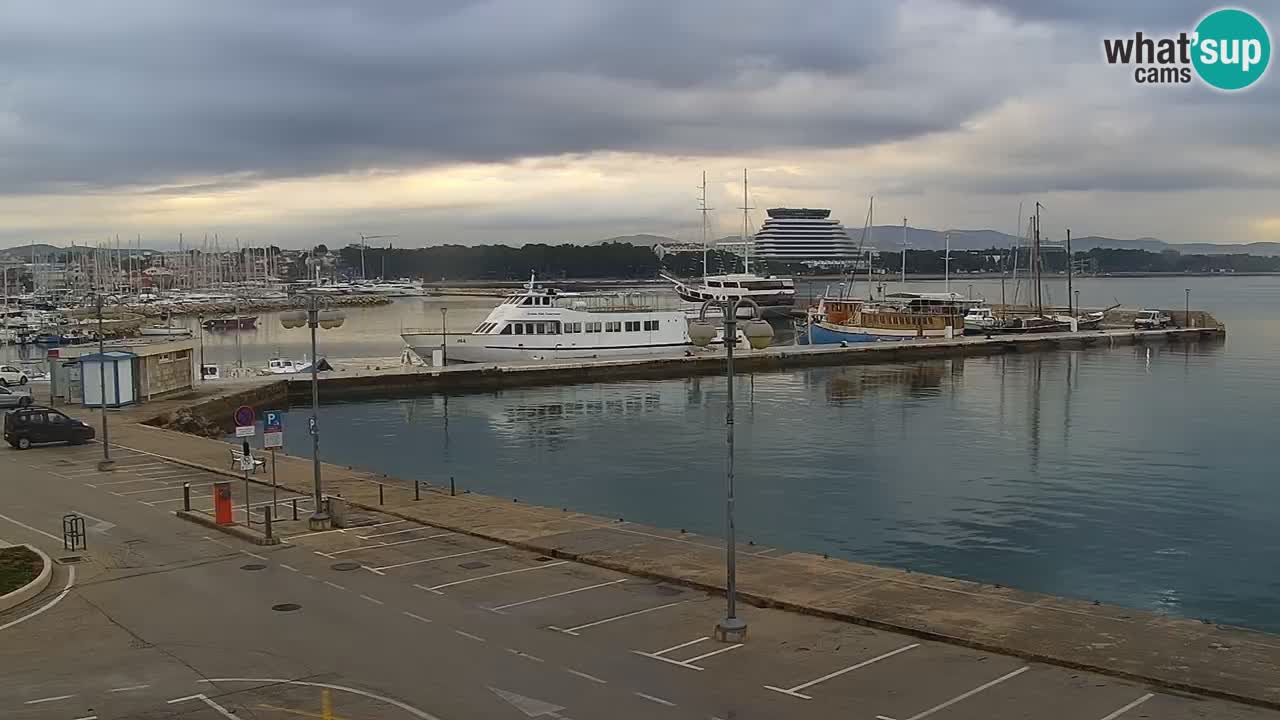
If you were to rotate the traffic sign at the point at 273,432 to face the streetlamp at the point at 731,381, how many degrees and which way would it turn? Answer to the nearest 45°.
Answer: approximately 45° to its left

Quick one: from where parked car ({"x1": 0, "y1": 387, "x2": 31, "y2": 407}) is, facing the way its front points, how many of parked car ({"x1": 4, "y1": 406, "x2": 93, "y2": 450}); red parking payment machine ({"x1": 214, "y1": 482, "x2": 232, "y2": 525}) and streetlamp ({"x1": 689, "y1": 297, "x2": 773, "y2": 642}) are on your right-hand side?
3

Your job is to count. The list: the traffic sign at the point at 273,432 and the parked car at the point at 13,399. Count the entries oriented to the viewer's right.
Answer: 1

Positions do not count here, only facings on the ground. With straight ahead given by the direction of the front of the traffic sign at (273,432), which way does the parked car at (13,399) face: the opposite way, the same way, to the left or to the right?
to the left

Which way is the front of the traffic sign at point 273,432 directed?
toward the camera

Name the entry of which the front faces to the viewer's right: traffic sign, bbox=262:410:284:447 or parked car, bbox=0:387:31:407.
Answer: the parked car

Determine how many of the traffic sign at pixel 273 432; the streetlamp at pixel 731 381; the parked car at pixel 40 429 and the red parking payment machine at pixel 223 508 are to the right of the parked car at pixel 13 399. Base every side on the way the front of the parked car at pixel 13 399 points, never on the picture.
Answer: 4

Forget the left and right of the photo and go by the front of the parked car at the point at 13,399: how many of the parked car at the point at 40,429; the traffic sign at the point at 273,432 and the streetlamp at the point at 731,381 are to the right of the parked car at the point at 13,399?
3

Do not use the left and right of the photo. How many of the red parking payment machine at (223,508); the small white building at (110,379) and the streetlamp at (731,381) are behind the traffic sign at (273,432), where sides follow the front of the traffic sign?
1

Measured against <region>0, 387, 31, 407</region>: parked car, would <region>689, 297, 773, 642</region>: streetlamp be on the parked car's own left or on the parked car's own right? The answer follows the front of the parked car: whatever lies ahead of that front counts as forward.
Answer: on the parked car's own right

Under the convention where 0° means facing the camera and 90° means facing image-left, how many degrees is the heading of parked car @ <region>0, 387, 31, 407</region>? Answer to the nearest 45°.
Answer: approximately 270°

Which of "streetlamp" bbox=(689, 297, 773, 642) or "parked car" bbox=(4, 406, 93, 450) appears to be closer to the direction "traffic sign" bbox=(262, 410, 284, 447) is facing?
the streetlamp

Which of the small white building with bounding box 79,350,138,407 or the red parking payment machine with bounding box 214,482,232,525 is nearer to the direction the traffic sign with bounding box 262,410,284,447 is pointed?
the red parking payment machine
